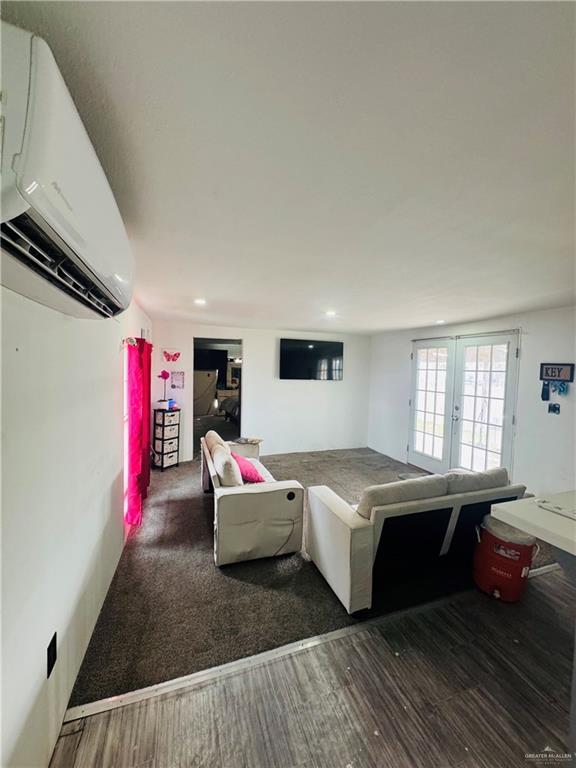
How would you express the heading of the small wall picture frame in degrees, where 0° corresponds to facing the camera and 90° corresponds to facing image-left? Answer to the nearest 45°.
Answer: approximately 0°

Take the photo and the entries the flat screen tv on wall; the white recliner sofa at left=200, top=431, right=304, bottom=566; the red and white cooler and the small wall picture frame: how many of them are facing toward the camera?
3

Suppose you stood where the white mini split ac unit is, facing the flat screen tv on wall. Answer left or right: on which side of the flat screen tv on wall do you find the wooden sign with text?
right

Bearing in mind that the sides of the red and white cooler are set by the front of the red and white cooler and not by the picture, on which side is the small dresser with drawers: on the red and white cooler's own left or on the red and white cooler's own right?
on the red and white cooler's own right

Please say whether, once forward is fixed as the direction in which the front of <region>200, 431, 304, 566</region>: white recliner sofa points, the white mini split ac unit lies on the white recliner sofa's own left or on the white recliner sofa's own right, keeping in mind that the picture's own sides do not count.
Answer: on the white recliner sofa's own right

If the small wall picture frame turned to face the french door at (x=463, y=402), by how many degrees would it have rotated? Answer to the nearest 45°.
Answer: approximately 45° to its left

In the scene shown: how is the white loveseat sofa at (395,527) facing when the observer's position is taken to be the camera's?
facing away from the viewer and to the left of the viewer

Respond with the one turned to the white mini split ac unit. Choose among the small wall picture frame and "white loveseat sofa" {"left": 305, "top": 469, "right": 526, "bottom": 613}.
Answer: the small wall picture frame

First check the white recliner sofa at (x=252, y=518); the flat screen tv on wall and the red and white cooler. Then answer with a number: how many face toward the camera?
2

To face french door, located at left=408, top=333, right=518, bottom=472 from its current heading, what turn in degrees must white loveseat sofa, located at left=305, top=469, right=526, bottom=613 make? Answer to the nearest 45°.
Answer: approximately 45° to its right

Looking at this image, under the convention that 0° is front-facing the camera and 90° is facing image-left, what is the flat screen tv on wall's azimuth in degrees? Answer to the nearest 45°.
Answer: approximately 0°

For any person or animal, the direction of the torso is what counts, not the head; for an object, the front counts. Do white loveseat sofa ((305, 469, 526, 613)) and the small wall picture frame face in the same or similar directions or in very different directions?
very different directions

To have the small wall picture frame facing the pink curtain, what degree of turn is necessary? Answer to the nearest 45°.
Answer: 0° — it already faces it
